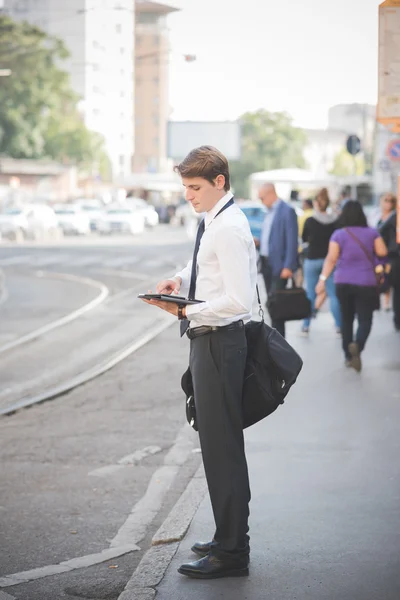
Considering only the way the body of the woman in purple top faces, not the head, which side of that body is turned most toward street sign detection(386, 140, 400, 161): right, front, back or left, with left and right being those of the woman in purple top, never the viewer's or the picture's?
front

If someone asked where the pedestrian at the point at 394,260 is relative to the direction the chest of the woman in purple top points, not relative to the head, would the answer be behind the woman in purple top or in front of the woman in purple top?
in front

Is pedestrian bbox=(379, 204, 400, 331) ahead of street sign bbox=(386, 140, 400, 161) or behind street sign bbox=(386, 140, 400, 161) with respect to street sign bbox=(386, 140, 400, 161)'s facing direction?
ahead

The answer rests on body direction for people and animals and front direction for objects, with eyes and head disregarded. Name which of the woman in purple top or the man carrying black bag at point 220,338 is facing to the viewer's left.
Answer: the man carrying black bag

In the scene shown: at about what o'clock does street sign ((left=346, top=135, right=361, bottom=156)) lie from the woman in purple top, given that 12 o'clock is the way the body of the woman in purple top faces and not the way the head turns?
The street sign is roughly at 12 o'clock from the woman in purple top.

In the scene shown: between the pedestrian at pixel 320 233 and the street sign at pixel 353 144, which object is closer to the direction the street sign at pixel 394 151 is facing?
the pedestrian

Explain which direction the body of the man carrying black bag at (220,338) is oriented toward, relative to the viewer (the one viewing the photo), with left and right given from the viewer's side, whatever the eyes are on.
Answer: facing to the left of the viewer

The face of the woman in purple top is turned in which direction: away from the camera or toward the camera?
away from the camera

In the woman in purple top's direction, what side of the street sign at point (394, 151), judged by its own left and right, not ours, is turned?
front

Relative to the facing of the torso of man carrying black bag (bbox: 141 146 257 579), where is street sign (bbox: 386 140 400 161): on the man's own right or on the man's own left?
on the man's own right

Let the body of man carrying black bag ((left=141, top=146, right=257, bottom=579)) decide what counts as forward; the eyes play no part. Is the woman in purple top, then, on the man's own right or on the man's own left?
on the man's own right

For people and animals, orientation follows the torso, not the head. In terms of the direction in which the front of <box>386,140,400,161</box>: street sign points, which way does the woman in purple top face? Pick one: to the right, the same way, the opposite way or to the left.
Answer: the opposite way

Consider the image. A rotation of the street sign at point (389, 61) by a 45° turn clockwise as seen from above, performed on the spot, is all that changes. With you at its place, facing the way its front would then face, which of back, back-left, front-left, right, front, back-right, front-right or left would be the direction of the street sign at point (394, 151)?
back-right

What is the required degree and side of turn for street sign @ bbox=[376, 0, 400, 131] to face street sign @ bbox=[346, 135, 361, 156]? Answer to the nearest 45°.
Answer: approximately 180°

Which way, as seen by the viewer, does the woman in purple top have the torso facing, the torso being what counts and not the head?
away from the camera
